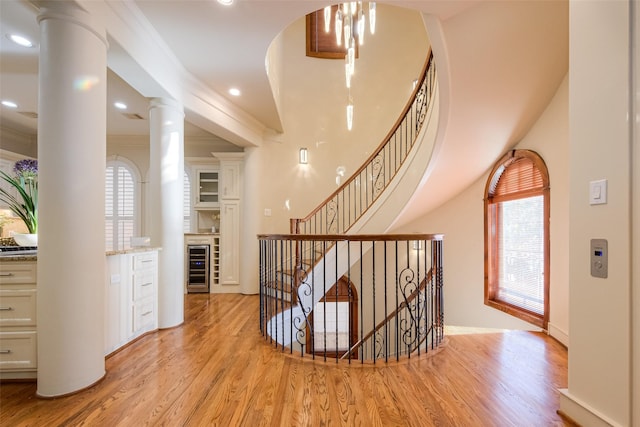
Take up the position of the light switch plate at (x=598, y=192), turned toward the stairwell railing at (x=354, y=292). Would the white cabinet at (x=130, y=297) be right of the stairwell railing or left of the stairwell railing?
left

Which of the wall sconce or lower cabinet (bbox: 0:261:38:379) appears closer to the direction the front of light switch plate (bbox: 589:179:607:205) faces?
the lower cabinet

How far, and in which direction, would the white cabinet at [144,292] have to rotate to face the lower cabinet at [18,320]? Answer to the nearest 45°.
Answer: approximately 90° to its right

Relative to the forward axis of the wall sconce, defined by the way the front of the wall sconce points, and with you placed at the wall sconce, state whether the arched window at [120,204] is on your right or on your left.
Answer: on your right

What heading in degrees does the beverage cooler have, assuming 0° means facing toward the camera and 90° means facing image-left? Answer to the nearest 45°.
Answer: approximately 0°

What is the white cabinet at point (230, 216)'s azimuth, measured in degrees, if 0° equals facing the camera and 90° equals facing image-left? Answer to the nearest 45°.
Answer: approximately 0°

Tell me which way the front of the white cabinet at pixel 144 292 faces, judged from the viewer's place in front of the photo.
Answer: facing the viewer and to the right of the viewer

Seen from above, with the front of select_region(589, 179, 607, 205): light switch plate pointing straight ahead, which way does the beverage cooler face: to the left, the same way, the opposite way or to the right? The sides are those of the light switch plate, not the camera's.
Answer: to the left

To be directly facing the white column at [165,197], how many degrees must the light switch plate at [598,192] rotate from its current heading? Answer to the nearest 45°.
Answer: approximately 45° to its right
